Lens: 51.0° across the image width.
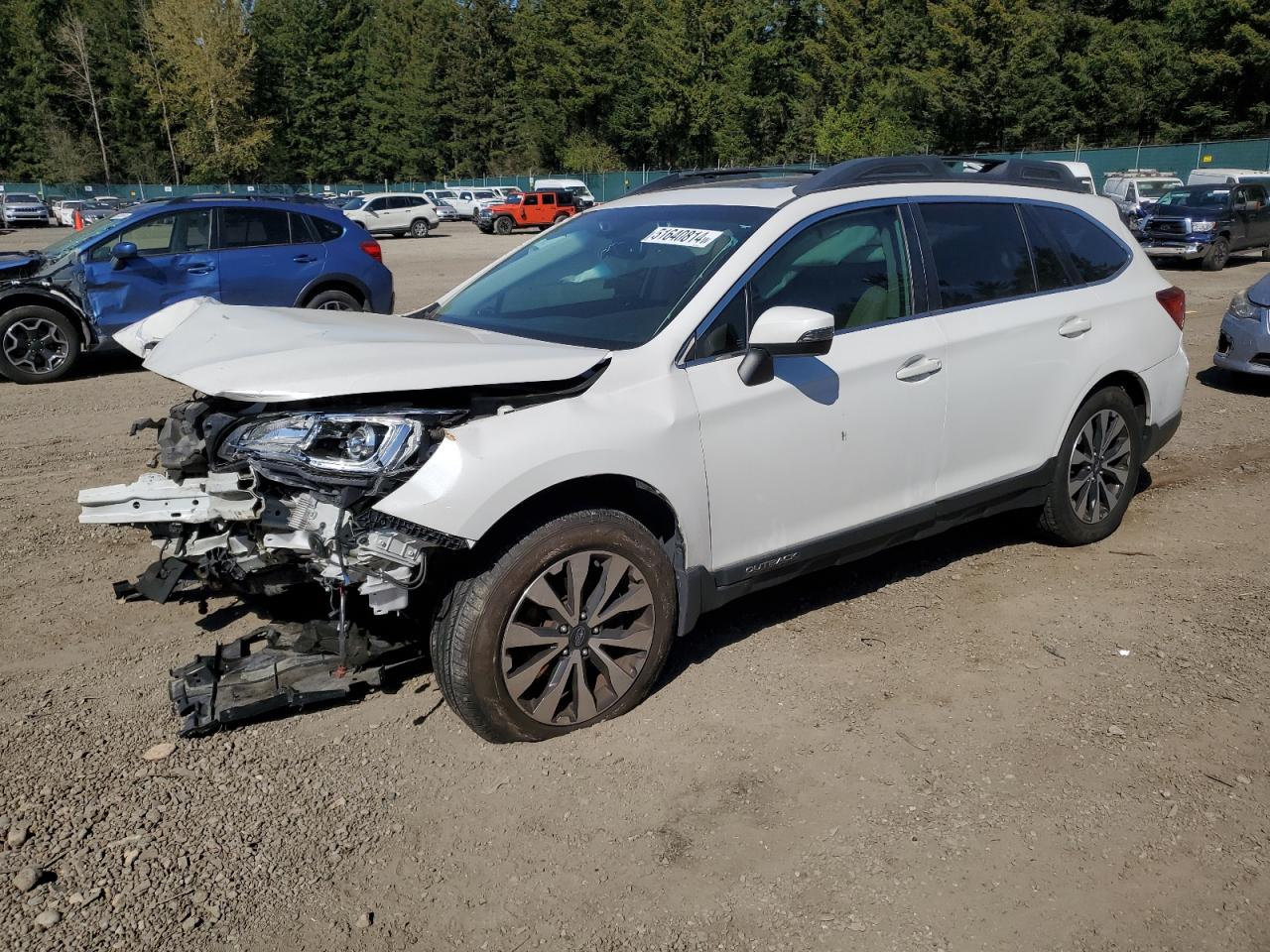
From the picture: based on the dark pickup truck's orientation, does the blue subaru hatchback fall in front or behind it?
in front

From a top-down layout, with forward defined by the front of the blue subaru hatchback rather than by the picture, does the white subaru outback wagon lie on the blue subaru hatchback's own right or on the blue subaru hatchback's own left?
on the blue subaru hatchback's own left

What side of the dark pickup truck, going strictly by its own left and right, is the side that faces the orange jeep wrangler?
right

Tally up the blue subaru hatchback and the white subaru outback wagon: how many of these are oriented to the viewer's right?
0

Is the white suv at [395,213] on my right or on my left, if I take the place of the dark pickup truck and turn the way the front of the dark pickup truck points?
on my right

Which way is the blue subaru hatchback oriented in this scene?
to the viewer's left

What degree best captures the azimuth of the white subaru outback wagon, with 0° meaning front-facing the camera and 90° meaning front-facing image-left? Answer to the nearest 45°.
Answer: approximately 45°

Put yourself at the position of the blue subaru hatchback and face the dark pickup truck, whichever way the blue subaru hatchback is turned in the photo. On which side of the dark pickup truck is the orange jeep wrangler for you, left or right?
left

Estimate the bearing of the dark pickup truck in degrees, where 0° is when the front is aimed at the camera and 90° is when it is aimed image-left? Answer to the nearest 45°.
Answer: approximately 45°

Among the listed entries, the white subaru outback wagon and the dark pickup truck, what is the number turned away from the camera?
0
